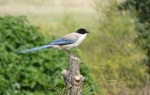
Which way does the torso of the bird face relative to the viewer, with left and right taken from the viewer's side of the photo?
facing to the right of the viewer
